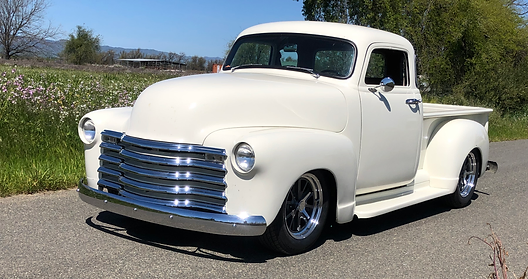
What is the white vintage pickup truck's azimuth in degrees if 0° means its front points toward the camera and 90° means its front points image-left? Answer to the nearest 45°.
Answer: approximately 45°
